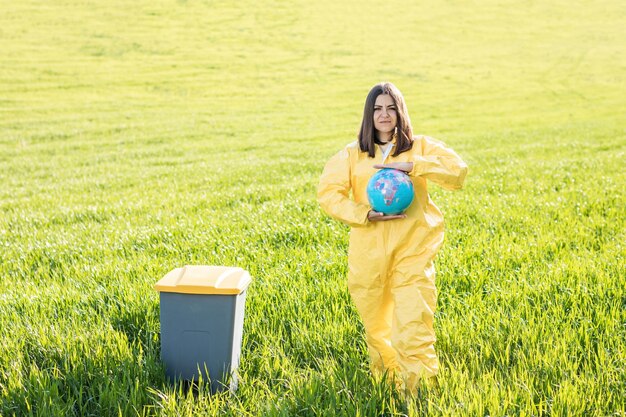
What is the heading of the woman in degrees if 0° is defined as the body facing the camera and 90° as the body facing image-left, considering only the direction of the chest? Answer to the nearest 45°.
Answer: approximately 0°
